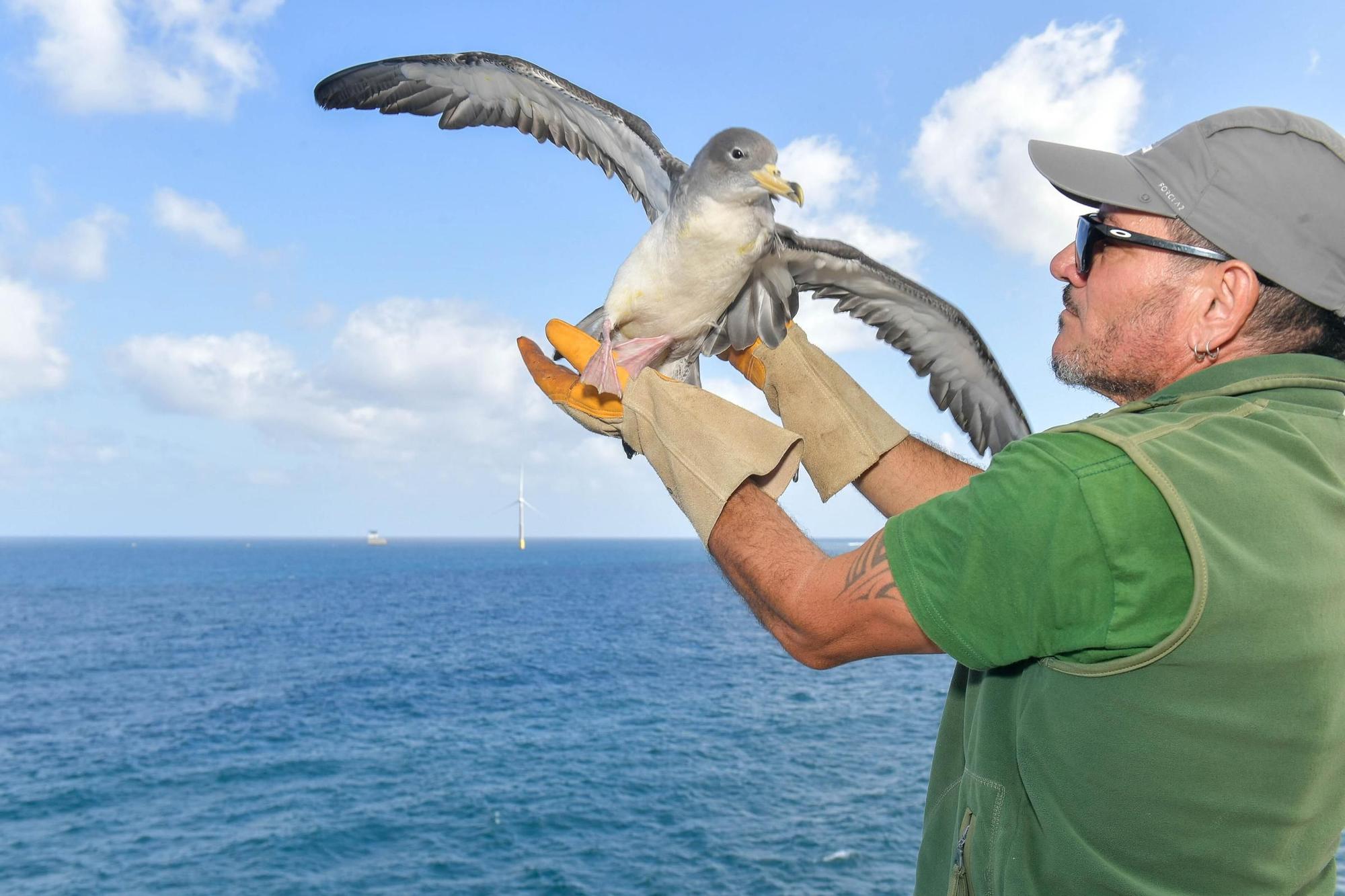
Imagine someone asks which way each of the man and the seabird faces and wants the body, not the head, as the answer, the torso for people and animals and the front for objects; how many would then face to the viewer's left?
1

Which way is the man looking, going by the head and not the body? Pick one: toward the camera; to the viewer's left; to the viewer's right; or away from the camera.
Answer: to the viewer's left

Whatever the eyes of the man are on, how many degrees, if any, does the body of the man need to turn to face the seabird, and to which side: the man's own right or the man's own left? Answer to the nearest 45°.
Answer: approximately 45° to the man's own right

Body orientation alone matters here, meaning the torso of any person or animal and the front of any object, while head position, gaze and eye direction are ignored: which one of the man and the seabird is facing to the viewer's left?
the man

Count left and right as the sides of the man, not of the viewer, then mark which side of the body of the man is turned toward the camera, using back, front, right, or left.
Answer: left
